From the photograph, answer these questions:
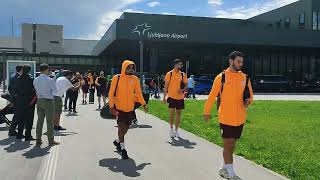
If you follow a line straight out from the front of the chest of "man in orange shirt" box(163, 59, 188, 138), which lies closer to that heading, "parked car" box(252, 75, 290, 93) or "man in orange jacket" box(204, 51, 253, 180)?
the man in orange jacket

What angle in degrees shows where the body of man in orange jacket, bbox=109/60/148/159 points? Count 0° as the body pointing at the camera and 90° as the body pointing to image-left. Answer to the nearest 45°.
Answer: approximately 315°

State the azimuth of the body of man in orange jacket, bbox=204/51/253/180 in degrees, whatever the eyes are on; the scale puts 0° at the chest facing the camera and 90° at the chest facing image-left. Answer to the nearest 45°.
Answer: approximately 315°

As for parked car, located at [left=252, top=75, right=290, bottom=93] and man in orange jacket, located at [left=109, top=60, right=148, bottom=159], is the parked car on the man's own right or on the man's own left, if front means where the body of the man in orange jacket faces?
on the man's own left

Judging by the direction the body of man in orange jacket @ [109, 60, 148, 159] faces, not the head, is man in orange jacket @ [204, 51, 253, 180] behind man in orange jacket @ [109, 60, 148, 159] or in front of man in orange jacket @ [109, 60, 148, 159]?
in front

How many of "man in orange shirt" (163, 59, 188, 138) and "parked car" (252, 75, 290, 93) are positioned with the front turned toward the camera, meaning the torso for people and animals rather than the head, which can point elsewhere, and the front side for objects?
1

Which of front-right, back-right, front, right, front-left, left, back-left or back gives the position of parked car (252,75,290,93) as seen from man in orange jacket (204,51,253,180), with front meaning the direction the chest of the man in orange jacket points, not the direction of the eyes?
back-left

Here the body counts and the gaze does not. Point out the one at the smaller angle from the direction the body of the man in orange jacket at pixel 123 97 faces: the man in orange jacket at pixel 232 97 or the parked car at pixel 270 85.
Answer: the man in orange jacket
